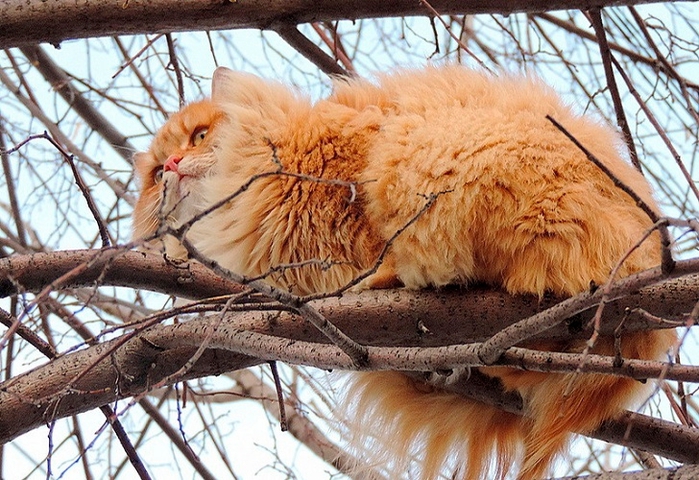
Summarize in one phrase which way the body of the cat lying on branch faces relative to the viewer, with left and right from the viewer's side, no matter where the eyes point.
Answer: facing to the left of the viewer

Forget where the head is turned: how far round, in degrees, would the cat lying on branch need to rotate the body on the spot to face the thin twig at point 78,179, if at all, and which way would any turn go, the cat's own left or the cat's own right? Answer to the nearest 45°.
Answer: approximately 45° to the cat's own left

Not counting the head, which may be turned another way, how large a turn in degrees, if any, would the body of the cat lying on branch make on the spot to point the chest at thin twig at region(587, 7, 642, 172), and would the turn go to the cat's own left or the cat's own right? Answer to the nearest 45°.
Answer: approximately 180°
